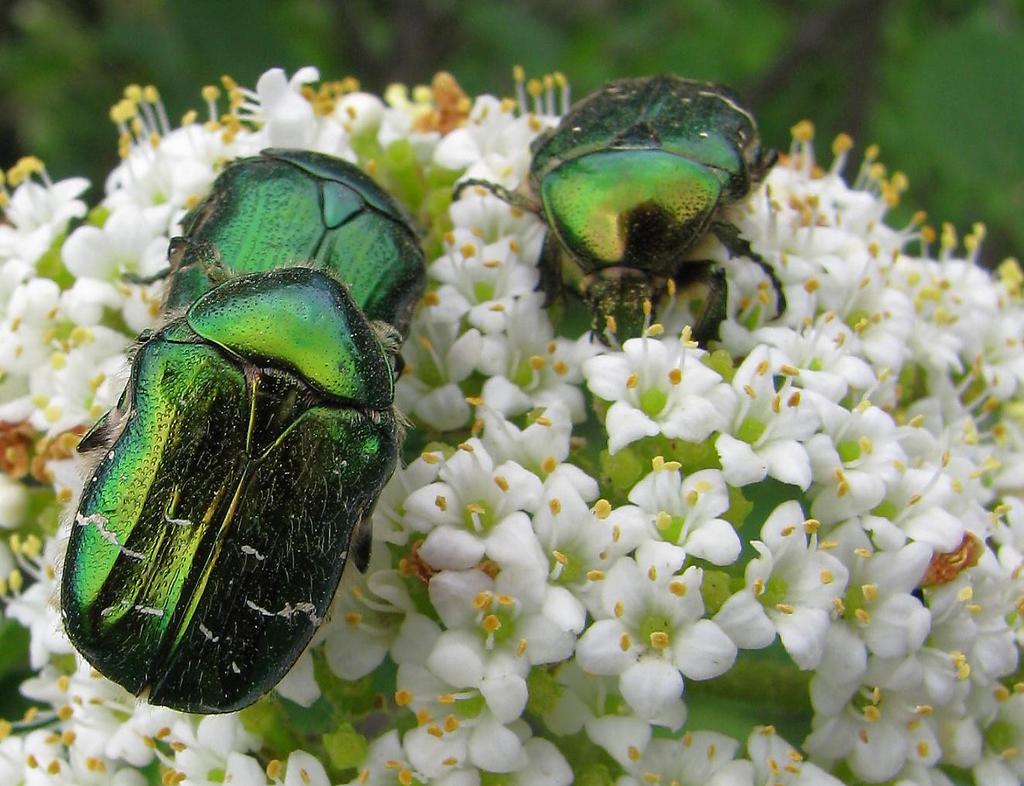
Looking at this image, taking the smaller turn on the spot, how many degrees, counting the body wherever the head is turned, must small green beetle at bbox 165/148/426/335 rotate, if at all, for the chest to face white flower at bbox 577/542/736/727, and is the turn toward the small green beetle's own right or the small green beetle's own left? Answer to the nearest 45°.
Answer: approximately 90° to the small green beetle's own right

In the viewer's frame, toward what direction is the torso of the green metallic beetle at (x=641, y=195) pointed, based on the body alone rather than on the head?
toward the camera

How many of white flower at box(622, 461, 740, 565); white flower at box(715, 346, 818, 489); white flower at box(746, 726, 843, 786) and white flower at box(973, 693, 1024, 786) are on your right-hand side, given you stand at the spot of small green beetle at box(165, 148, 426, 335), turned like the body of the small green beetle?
4

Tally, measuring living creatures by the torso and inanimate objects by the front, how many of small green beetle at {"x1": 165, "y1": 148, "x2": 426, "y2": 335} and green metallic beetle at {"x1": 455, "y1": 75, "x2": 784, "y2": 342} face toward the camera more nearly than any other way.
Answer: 1

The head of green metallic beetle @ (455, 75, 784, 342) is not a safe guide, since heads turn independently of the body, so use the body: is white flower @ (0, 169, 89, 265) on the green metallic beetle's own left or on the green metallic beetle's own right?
on the green metallic beetle's own right

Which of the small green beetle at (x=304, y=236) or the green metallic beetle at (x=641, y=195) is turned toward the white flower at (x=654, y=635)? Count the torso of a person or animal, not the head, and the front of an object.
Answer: the green metallic beetle

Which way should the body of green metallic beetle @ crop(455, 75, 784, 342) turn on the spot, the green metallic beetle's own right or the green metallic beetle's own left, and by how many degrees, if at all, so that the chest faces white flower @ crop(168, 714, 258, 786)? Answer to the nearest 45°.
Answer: approximately 45° to the green metallic beetle's own right

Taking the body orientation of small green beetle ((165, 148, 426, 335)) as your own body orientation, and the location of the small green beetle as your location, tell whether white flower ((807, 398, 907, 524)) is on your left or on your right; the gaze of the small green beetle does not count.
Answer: on your right

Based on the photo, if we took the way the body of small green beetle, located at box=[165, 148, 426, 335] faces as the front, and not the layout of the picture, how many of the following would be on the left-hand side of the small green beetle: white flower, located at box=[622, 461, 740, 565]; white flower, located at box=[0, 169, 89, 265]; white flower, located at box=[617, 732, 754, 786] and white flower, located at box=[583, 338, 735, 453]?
1

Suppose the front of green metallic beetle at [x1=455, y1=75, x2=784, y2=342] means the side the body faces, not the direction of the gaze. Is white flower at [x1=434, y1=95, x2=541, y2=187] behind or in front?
behind

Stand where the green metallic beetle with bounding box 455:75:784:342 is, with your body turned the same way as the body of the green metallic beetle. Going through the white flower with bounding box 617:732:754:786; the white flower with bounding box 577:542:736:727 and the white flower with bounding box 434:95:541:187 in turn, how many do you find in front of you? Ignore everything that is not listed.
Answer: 2
